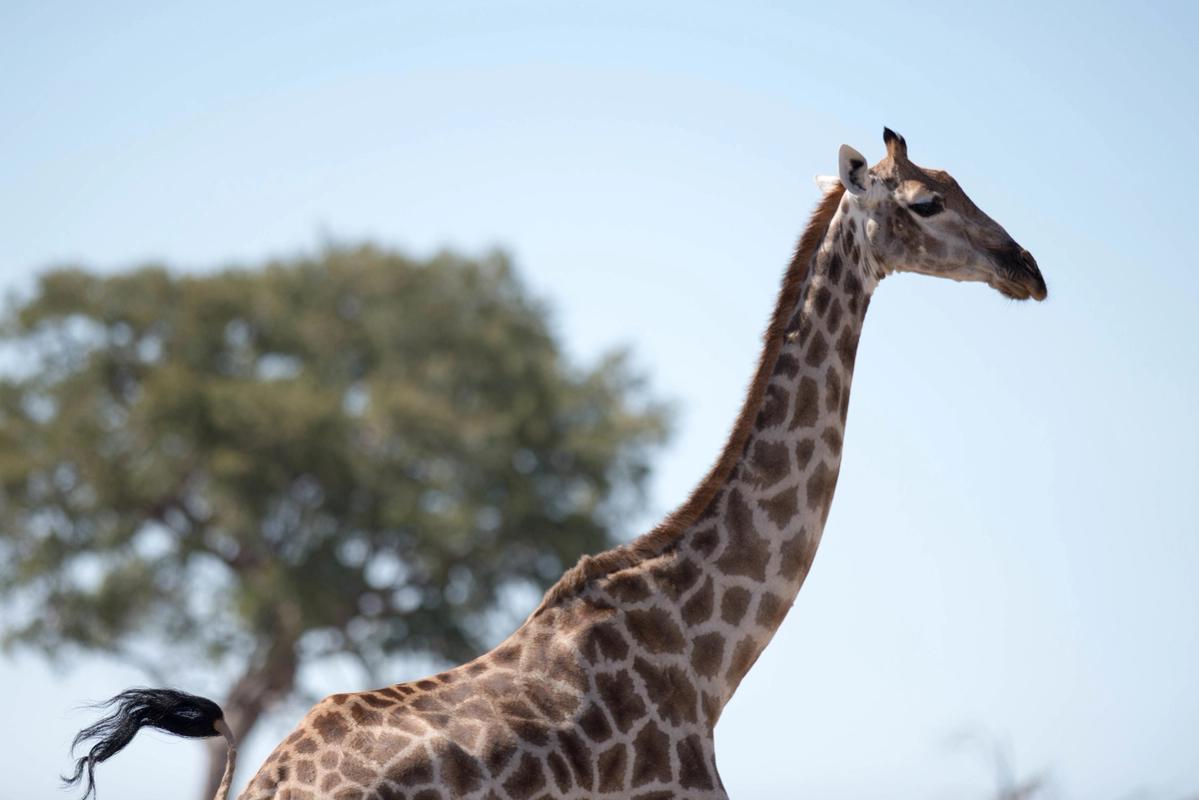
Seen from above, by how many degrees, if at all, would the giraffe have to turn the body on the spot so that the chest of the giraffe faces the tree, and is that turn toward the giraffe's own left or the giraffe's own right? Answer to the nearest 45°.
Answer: approximately 90° to the giraffe's own left

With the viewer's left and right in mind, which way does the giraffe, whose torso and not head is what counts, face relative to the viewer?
facing to the right of the viewer
